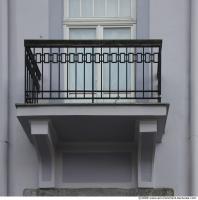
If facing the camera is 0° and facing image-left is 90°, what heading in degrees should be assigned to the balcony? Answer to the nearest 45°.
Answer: approximately 0°
